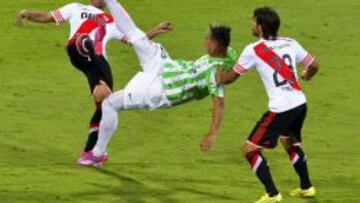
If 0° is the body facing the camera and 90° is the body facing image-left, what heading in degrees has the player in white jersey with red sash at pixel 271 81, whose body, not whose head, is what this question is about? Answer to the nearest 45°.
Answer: approximately 135°

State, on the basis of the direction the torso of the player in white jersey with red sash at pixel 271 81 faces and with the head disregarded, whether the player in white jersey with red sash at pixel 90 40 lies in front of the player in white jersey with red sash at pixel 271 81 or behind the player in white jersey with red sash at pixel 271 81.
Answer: in front

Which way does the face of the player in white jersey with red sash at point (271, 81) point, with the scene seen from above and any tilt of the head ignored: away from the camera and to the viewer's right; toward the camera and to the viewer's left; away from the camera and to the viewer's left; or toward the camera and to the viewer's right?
away from the camera and to the viewer's left
